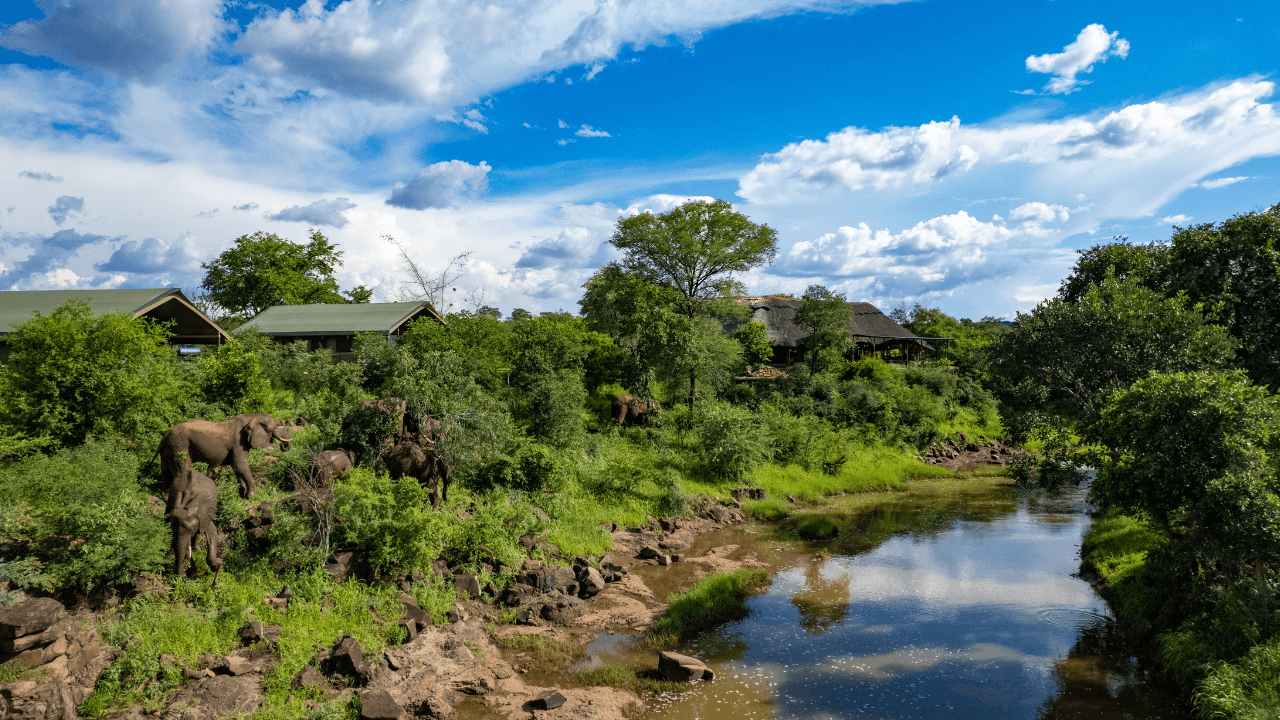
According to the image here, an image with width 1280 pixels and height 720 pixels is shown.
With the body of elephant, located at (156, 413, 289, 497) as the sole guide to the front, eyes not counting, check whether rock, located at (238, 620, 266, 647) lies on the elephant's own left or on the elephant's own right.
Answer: on the elephant's own right

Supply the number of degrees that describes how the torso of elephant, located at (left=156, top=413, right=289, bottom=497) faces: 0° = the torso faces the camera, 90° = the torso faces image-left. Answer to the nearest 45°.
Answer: approximately 270°
